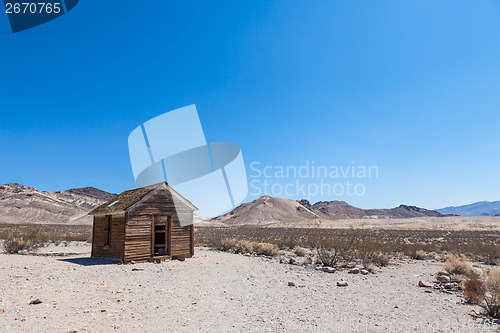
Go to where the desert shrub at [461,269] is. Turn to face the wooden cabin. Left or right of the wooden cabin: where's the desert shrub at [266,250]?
right

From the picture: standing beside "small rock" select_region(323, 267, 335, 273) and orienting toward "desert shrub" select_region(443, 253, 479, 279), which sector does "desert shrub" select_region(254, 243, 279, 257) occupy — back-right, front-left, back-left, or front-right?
back-left

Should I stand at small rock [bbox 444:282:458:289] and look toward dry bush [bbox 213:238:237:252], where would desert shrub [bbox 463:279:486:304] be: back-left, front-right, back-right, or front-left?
back-left

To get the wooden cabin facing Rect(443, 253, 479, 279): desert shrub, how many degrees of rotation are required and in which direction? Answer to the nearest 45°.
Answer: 0° — it already faces it

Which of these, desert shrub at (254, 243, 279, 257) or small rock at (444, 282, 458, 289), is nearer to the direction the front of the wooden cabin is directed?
the small rock

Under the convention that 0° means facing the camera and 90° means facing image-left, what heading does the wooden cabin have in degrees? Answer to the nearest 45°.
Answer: approximately 315°

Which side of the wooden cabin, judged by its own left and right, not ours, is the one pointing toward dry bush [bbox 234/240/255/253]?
left

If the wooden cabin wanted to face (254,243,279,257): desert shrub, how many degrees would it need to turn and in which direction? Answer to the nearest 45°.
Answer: approximately 45° to its left

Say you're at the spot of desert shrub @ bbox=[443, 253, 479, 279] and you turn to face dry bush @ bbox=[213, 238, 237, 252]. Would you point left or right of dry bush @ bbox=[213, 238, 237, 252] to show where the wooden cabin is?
left

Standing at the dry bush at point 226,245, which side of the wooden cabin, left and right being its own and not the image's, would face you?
left
